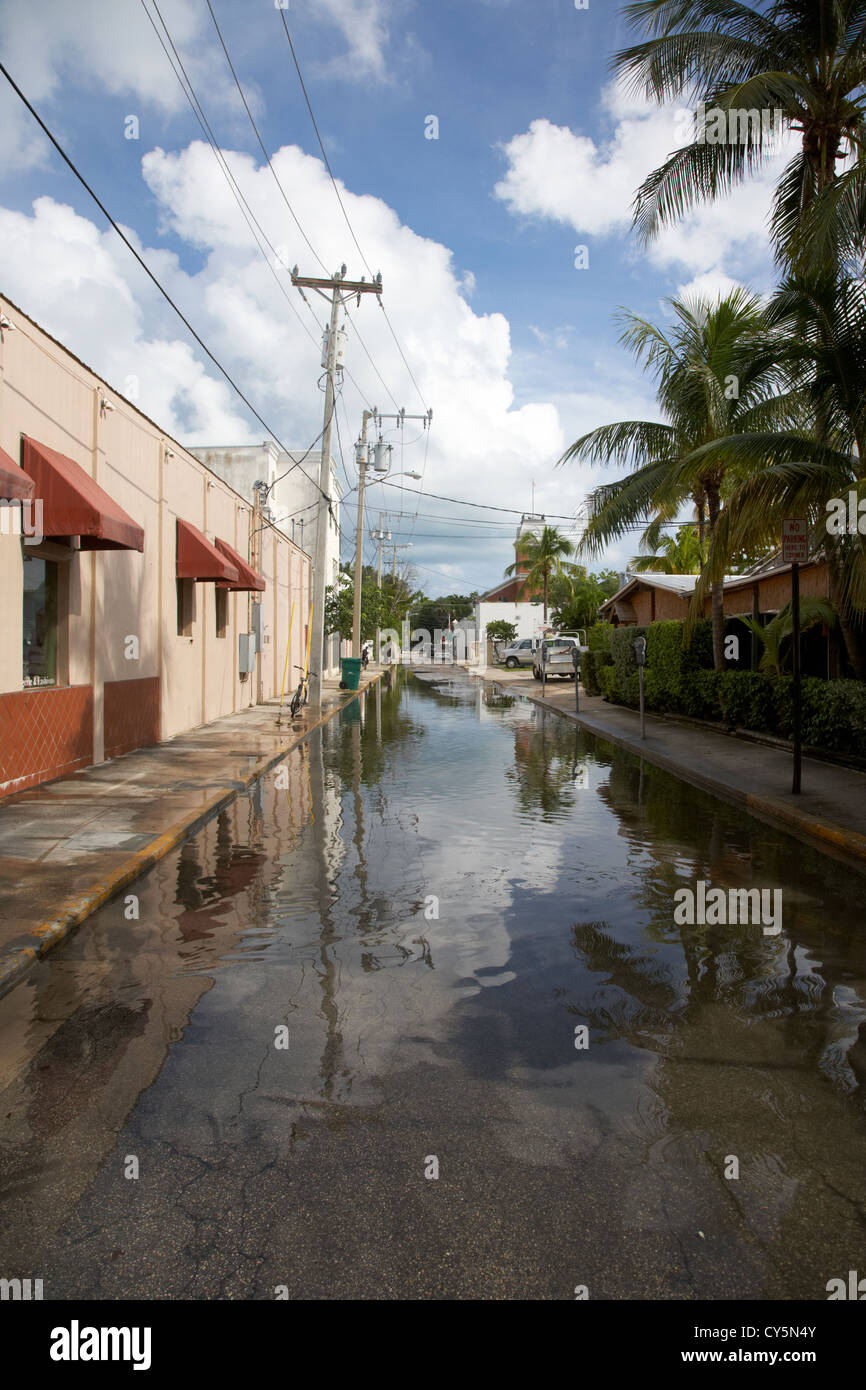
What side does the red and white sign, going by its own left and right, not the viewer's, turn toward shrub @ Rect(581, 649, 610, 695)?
back

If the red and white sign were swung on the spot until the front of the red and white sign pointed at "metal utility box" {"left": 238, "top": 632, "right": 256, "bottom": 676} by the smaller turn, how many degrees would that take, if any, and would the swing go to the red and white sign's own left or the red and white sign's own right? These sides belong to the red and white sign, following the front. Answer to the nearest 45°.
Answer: approximately 135° to the red and white sign's own right

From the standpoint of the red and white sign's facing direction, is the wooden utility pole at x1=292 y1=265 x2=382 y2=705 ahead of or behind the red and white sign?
behind

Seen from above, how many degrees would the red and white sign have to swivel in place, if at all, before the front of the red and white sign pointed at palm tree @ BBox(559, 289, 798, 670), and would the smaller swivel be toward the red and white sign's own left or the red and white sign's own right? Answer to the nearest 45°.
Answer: approximately 180°

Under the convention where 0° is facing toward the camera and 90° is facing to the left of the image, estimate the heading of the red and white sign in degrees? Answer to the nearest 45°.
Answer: approximately 0°

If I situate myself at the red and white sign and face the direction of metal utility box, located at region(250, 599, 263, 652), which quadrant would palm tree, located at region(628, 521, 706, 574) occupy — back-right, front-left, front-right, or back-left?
front-right

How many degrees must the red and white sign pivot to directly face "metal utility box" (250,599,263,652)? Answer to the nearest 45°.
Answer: approximately 135° to its right

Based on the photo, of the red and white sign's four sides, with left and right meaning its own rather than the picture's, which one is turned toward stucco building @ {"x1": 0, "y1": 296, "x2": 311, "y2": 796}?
right

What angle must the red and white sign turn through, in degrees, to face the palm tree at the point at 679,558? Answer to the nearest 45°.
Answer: approximately 180°

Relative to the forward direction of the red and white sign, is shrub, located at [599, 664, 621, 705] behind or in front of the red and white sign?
behind

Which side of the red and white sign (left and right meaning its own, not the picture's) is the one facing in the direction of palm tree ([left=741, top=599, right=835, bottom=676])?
back
